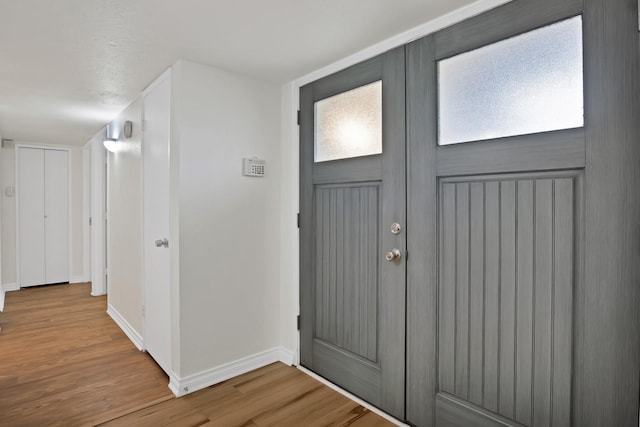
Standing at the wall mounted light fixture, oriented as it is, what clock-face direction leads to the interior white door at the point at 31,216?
The interior white door is roughly at 2 o'clock from the wall mounted light fixture.

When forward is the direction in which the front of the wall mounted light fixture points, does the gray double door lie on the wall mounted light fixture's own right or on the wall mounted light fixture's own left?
on the wall mounted light fixture's own left

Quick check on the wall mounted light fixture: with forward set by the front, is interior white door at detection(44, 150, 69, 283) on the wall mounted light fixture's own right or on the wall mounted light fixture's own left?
on the wall mounted light fixture's own right

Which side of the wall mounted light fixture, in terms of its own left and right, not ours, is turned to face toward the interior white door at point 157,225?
left

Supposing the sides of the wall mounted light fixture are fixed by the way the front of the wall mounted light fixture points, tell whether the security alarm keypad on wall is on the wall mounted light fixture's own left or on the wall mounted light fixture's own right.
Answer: on the wall mounted light fixture's own left

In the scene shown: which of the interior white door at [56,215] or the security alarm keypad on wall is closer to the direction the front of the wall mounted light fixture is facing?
the interior white door

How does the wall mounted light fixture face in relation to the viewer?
to the viewer's left
